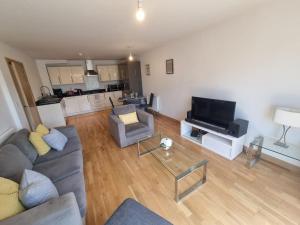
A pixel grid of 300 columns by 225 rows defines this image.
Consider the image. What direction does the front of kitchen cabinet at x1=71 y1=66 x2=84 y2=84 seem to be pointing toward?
toward the camera

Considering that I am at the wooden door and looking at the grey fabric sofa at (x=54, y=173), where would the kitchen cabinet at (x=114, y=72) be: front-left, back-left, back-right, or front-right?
back-left

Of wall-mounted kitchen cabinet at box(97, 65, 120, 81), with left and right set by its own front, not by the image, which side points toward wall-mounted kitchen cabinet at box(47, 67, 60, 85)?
right

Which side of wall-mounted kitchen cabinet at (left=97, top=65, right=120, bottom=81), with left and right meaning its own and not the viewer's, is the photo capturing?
front

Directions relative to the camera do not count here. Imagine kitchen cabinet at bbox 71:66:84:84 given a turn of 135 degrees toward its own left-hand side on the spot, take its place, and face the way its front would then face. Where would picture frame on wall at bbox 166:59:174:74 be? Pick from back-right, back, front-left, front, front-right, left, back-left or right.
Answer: right

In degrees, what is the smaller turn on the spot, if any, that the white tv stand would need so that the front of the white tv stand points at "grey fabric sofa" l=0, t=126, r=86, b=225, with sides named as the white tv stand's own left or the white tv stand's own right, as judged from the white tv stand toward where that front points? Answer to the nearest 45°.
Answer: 0° — it already faces it

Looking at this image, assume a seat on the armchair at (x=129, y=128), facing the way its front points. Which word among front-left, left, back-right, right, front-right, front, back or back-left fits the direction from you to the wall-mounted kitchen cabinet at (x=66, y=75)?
back

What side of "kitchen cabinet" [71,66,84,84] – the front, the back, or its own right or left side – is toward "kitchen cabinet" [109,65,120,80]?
left

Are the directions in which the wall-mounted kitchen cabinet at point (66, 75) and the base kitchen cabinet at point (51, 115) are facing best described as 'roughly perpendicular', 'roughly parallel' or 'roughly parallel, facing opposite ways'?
roughly parallel

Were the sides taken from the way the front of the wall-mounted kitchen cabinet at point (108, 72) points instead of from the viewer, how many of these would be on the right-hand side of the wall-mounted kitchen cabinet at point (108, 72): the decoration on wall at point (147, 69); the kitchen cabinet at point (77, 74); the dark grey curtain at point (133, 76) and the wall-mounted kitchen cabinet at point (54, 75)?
2

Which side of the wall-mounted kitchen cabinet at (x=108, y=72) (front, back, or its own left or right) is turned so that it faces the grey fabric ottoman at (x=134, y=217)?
front

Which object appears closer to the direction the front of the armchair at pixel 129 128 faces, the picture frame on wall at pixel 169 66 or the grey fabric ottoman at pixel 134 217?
the grey fabric ottoman

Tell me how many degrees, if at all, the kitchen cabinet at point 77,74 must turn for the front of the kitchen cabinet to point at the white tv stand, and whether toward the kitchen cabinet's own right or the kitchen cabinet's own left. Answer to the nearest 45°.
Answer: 0° — it already faces it
